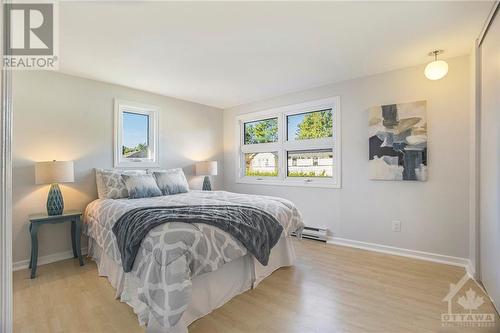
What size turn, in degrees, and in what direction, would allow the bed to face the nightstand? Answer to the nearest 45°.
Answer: approximately 180°

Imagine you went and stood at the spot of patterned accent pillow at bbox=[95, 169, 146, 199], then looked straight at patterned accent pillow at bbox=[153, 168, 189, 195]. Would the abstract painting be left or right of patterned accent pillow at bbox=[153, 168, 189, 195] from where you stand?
right

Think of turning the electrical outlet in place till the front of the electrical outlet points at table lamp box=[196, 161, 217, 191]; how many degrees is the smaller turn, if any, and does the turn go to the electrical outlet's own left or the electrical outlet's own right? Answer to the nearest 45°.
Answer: approximately 90° to the electrical outlet's own right

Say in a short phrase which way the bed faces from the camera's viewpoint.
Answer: facing the viewer and to the right of the viewer

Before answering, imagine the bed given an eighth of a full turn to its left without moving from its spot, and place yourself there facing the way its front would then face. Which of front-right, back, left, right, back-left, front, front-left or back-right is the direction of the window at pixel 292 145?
front-left

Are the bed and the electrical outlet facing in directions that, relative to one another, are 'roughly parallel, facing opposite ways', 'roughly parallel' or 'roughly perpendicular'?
roughly perpendicular

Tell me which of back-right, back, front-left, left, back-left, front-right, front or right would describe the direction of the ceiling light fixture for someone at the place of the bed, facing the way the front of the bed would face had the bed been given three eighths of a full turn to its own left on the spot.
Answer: right

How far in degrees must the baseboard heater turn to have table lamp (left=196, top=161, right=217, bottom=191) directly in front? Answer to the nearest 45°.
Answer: approximately 45° to its right

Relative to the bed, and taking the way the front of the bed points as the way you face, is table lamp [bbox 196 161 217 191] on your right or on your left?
on your left

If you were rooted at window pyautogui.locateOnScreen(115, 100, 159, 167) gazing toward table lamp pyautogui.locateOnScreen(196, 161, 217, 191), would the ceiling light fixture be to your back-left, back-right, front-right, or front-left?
front-right

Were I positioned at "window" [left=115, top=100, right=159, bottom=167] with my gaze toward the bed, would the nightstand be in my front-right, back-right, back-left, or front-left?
front-right

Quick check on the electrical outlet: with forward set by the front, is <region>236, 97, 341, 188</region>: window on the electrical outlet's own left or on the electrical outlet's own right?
on the electrical outlet's own right

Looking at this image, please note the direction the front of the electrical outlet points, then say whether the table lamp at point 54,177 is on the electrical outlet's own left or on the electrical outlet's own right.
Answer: on the electrical outlet's own right

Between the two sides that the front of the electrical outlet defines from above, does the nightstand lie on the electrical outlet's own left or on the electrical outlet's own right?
on the electrical outlet's own right
